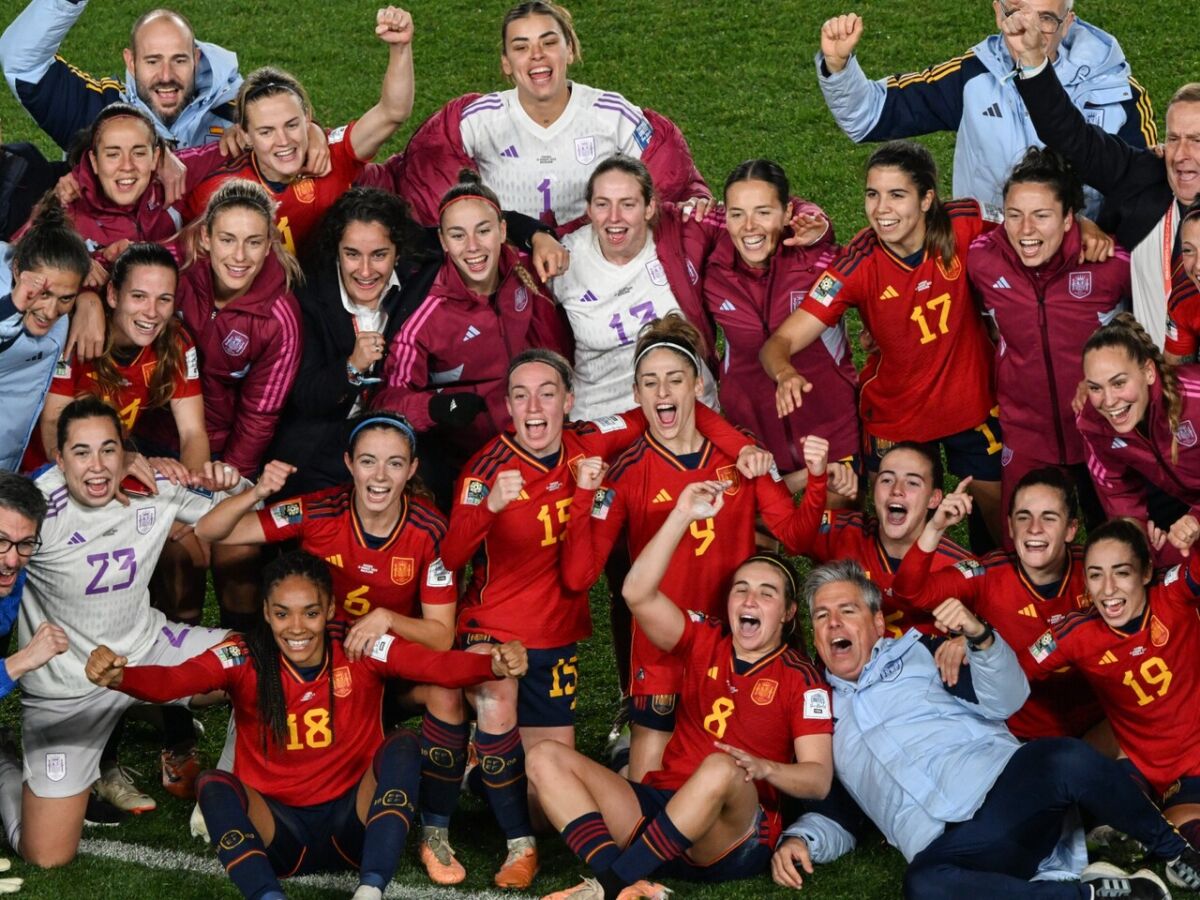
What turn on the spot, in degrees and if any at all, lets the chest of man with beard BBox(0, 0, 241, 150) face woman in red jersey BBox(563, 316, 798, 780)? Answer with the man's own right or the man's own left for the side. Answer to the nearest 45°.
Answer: approximately 45° to the man's own left

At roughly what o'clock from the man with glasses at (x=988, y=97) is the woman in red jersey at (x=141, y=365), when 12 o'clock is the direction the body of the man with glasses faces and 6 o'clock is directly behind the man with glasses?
The woman in red jersey is roughly at 2 o'clock from the man with glasses.

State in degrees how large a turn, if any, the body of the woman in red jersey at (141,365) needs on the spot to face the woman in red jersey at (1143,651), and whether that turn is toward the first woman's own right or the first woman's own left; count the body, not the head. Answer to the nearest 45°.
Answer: approximately 45° to the first woman's own left

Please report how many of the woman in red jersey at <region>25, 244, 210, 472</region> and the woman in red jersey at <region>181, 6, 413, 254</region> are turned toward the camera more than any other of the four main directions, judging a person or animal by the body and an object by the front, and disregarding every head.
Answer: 2

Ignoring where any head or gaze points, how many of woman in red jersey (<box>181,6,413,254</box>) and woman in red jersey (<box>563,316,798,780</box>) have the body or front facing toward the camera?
2

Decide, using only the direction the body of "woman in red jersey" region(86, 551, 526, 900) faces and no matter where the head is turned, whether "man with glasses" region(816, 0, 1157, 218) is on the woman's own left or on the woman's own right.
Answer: on the woman's own left

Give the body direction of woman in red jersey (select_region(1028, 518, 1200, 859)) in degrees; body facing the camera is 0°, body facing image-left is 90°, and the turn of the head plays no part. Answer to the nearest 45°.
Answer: approximately 0°
